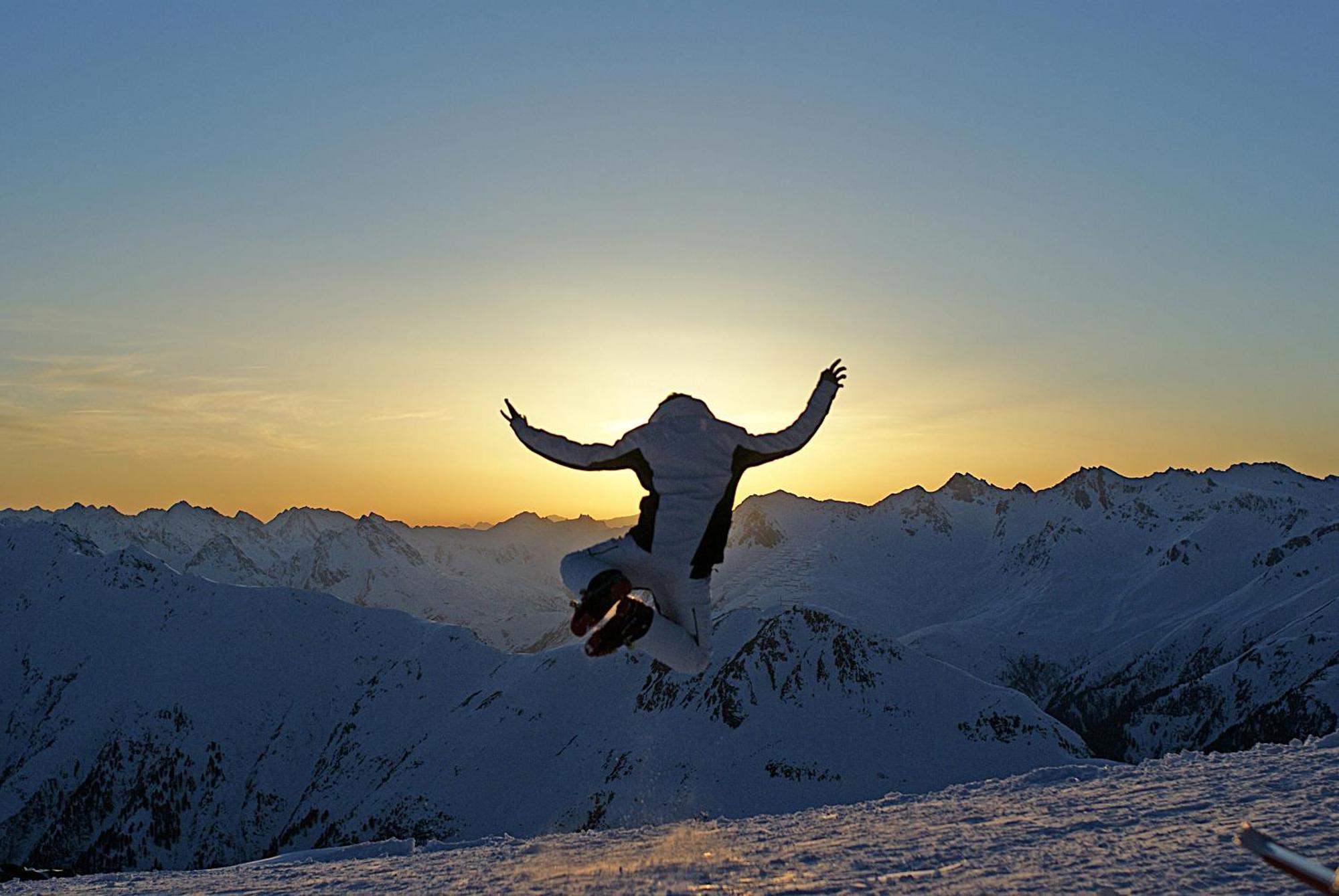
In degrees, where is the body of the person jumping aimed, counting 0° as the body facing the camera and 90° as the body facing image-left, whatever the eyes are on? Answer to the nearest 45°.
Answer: approximately 180°
